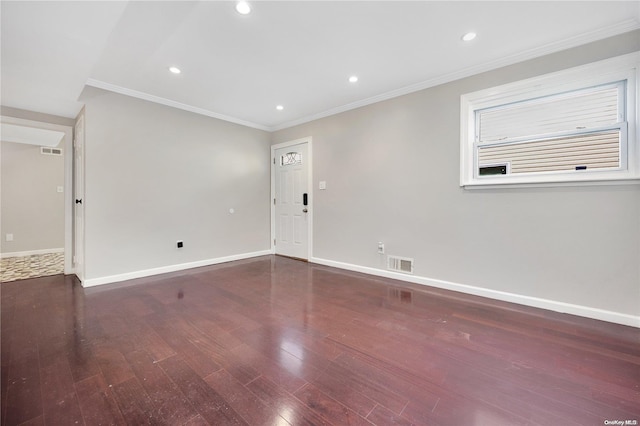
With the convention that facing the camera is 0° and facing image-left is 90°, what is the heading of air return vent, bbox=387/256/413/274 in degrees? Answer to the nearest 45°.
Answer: approximately 45°

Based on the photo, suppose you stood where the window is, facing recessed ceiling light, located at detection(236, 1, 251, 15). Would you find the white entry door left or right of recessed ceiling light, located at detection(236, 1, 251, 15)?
right

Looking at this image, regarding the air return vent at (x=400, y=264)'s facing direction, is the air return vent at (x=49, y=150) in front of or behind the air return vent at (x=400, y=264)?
in front
